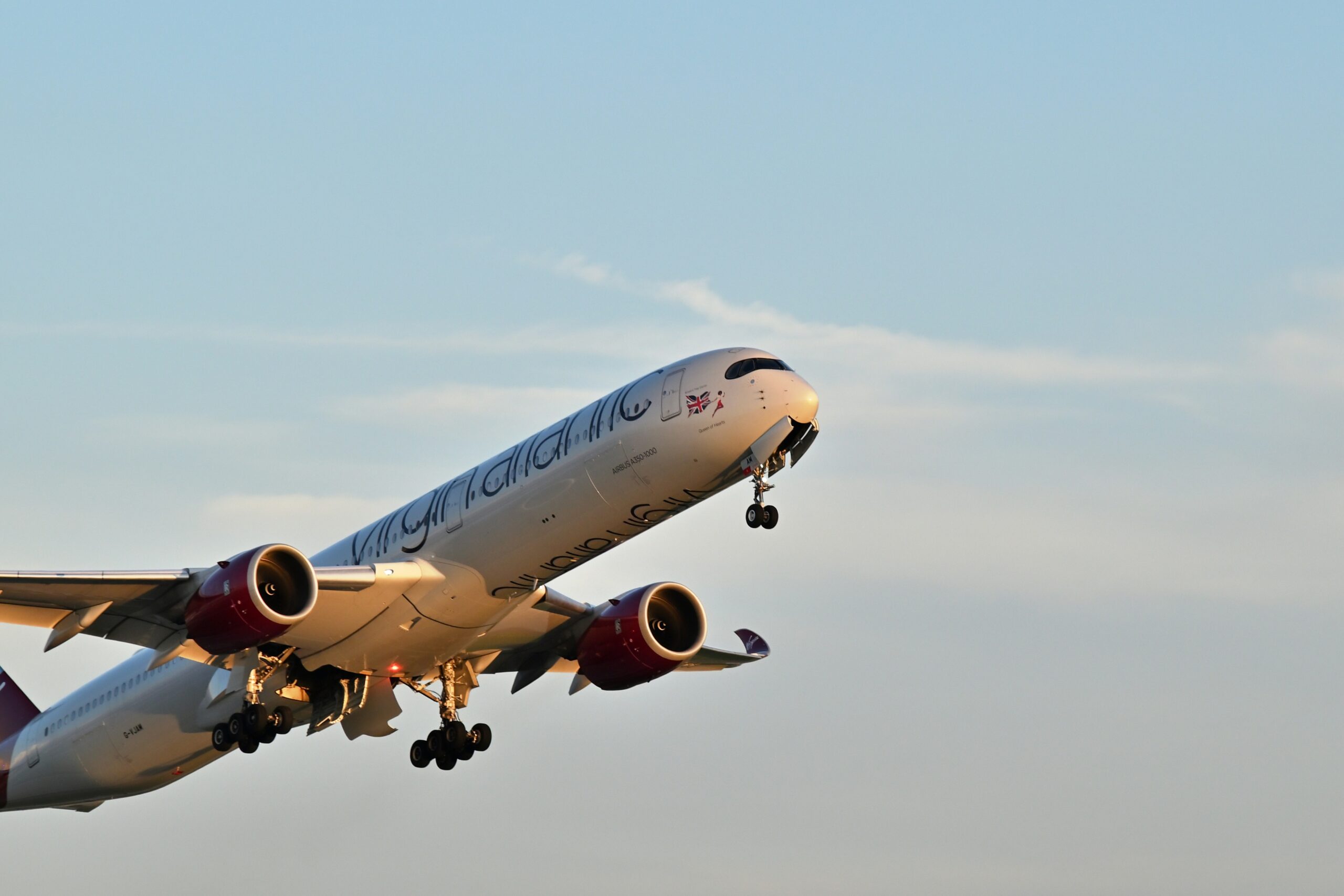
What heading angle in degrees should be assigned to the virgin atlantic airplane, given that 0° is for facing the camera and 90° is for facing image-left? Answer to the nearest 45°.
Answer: approximately 315°
